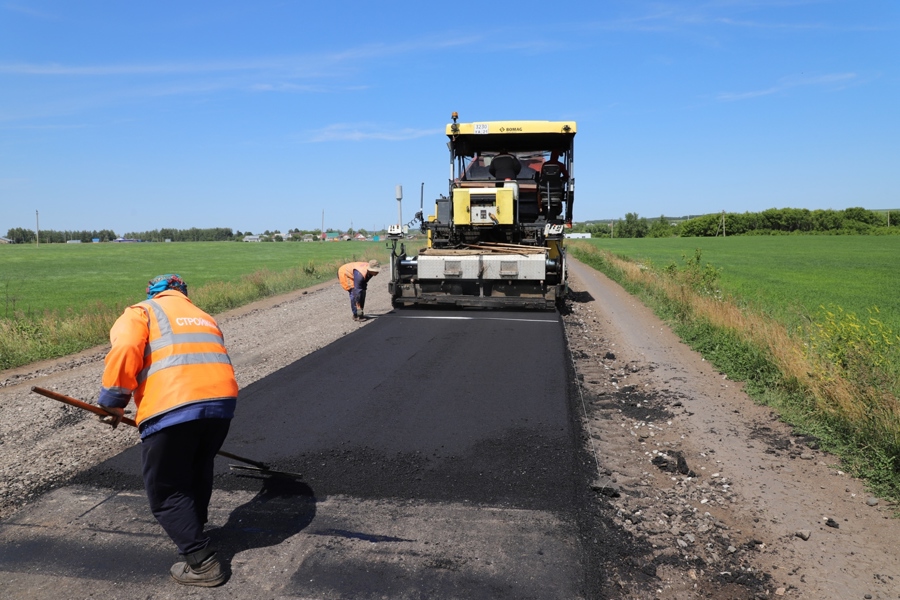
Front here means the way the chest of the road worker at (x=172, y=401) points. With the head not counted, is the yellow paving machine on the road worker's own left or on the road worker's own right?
on the road worker's own right

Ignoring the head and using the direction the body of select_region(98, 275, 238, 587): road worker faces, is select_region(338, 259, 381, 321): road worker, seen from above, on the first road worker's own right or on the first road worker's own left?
on the first road worker's own right

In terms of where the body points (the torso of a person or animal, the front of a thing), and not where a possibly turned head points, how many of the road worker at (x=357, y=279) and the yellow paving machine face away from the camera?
1

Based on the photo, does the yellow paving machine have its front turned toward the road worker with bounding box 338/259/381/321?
no

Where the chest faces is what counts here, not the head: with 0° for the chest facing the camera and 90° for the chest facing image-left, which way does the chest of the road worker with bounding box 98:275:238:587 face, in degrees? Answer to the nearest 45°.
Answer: approximately 135°

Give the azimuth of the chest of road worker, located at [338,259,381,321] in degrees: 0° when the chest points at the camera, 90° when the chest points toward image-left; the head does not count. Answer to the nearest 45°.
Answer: approximately 270°

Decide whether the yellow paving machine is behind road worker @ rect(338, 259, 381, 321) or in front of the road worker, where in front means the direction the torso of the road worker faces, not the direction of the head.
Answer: in front

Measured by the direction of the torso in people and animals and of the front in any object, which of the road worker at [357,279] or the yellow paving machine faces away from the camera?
the yellow paving machine

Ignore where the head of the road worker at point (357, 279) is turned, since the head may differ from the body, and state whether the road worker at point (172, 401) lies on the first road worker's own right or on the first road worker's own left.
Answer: on the first road worker's own right

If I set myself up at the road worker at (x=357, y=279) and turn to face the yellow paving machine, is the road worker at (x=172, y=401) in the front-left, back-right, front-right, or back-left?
back-right

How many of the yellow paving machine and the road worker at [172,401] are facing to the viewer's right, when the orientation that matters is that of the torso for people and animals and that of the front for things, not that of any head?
0

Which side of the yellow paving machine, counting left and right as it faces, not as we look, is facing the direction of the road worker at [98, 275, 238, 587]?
back

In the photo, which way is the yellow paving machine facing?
away from the camera

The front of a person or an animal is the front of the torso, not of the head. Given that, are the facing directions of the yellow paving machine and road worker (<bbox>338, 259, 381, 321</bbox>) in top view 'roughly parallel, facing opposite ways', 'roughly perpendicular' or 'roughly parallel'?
roughly perpendicular
